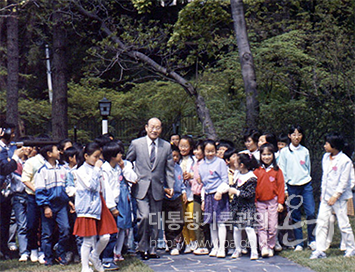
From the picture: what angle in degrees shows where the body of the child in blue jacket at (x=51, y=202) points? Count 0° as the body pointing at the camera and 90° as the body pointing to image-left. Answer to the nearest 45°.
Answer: approximately 315°

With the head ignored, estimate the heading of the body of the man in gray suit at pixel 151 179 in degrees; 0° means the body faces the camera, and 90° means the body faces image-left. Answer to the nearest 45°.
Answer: approximately 0°

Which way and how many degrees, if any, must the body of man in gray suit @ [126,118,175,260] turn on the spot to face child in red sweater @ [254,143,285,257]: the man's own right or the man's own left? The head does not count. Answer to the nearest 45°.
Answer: approximately 90° to the man's own left

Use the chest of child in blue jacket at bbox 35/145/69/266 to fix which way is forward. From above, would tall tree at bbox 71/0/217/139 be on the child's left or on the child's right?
on the child's left

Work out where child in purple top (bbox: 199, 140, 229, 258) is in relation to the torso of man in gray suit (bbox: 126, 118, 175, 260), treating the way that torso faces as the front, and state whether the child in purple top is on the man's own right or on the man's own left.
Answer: on the man's own left

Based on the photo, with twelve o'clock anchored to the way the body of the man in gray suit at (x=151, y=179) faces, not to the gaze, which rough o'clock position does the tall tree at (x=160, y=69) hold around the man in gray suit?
The tall tree is roughly at 6 o'clock from the man in gray suit.

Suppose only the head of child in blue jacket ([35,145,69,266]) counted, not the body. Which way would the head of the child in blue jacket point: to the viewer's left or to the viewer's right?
to the viewer's right

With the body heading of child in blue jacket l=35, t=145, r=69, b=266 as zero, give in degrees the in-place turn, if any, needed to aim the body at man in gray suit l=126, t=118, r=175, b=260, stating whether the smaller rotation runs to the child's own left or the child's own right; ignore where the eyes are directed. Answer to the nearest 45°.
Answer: approximately 45° to the child's own left
